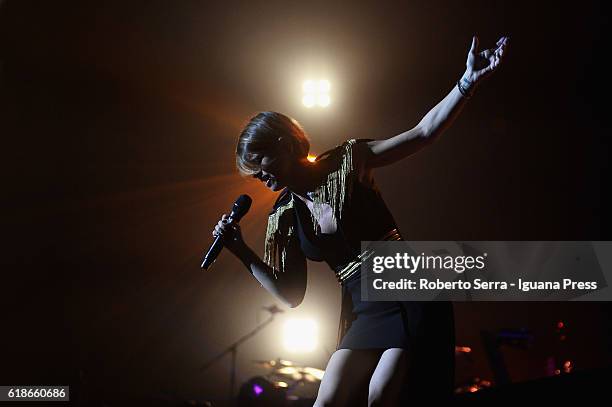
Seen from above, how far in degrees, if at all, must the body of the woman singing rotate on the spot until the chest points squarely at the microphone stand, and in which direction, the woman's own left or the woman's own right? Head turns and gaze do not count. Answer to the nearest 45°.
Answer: approximately 135° to the woman's own right

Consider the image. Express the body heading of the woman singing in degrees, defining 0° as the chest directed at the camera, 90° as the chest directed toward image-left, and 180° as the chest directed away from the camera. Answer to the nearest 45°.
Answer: approximately 45°
